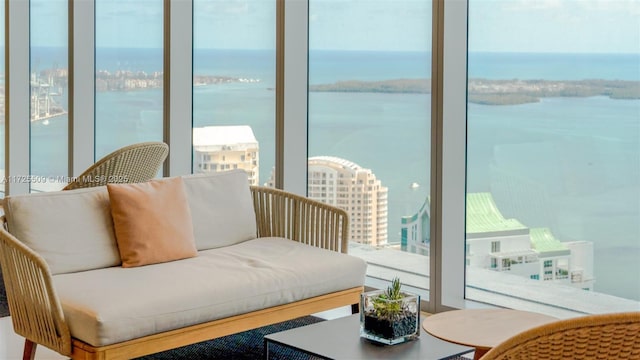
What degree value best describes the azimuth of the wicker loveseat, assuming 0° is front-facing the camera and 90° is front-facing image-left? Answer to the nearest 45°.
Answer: approximately 315°

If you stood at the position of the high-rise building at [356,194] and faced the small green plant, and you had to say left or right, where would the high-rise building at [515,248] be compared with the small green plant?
left

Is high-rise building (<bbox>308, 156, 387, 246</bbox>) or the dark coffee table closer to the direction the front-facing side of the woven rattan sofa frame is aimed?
the dark coffee table

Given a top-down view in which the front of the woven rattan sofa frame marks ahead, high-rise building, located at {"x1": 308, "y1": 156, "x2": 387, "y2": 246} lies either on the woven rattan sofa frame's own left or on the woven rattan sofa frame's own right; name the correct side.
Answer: on the woven rattan sofa frame's own left

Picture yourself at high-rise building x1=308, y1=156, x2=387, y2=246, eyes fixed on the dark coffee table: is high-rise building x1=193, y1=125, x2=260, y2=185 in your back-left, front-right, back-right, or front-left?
back-right
